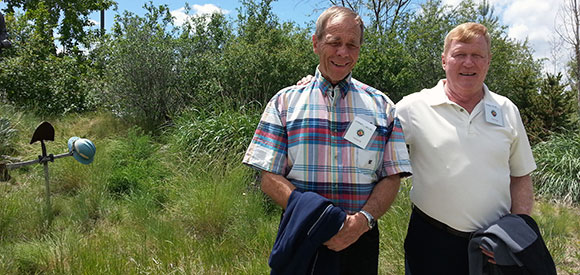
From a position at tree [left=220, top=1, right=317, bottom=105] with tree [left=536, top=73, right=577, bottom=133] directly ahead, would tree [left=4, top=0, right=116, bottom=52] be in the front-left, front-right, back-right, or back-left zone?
back-left

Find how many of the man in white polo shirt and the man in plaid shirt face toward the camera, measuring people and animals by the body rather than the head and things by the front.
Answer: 2

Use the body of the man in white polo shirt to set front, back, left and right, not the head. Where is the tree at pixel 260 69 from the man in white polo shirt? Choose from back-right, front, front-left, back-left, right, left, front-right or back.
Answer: back-right

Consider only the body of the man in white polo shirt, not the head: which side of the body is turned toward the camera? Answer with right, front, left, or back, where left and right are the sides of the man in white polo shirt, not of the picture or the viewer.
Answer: front

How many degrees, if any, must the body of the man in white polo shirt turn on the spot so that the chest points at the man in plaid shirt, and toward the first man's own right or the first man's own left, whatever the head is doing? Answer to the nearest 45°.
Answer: approximately 45° to the first man's own right

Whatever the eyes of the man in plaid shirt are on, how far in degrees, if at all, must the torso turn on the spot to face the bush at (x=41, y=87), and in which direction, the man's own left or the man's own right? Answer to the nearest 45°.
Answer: approximately 135° to the man's own right

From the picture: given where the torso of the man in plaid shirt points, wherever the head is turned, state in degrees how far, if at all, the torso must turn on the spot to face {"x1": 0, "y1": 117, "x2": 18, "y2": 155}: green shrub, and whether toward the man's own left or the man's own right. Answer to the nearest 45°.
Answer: approximately 135° to the man's own right

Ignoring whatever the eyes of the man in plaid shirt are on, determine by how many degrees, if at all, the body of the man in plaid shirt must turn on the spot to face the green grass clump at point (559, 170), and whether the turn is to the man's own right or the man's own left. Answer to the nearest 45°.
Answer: approximately 135° to the man's own left

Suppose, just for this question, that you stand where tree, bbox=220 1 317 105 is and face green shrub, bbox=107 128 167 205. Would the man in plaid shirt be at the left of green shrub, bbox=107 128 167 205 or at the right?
left

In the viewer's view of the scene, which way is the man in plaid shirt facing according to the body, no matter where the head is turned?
toward the camera
